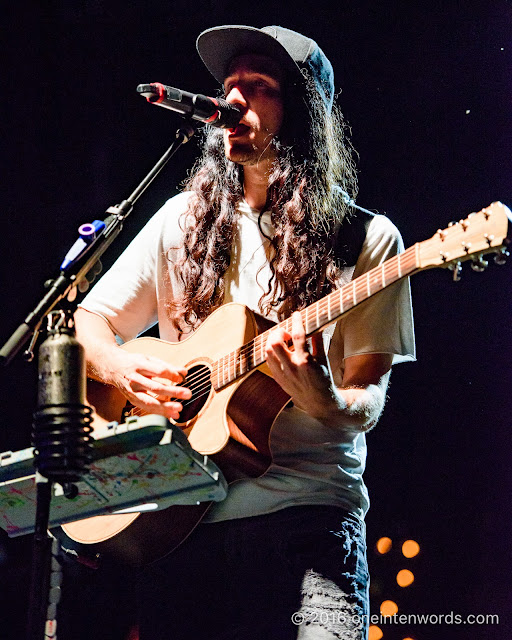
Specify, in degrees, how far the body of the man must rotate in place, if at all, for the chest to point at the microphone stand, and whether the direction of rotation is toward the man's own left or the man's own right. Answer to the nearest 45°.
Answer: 0° — they already face it

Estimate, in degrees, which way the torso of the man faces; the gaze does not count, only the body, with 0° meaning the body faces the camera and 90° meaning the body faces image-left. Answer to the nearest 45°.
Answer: approximately 45°
